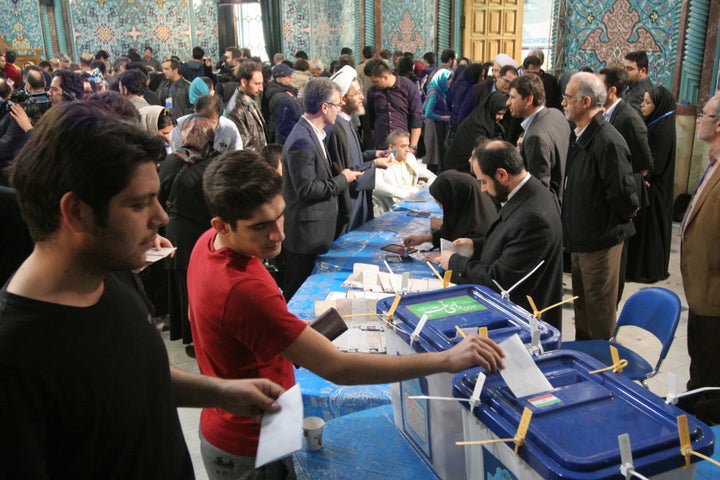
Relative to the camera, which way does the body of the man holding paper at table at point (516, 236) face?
to the viewer's left

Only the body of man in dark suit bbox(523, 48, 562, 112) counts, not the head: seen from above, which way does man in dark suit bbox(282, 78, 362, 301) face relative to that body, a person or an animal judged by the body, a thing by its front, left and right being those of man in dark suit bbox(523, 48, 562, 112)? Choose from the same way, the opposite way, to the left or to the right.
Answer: the opposite way

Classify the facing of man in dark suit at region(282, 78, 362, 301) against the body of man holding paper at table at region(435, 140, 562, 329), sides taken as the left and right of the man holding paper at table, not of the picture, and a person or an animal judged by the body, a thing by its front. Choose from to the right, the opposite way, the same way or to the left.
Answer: the opposite way

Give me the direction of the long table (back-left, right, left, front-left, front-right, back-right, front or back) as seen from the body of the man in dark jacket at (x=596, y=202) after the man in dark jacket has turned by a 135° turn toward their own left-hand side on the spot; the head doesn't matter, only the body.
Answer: right

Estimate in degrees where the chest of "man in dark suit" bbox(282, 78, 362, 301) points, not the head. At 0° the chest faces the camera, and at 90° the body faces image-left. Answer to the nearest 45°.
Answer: approximately 270°

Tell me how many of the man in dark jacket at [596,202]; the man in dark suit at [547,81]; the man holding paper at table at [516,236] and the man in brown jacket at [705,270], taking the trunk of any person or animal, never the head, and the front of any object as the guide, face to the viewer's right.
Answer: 0

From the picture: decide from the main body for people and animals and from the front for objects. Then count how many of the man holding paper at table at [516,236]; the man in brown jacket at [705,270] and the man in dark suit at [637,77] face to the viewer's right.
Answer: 0

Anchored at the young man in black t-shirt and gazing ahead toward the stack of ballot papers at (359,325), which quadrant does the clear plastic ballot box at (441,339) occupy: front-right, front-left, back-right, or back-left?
front-right

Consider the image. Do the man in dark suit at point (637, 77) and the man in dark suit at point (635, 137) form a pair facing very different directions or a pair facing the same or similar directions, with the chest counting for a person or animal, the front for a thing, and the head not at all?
same or similar directions

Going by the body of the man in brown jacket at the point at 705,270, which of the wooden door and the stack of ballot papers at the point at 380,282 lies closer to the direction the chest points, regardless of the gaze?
the stack of ballot papers

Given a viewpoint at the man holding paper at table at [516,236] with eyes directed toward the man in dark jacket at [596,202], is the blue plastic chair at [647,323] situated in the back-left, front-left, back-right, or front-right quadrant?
front-right

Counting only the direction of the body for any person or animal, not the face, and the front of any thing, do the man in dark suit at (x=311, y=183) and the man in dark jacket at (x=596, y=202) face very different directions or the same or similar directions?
very different directions

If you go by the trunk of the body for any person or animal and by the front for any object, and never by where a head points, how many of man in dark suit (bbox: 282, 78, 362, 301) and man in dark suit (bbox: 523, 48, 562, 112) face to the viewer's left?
1

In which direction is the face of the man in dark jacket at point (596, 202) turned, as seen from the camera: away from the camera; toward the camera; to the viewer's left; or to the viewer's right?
to the viewer's left

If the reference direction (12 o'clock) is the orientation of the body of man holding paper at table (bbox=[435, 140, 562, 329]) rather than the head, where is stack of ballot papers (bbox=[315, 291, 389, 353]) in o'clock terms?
The stack of ballot papers is roughly at 11 o'clock from the man holding paper at table.
